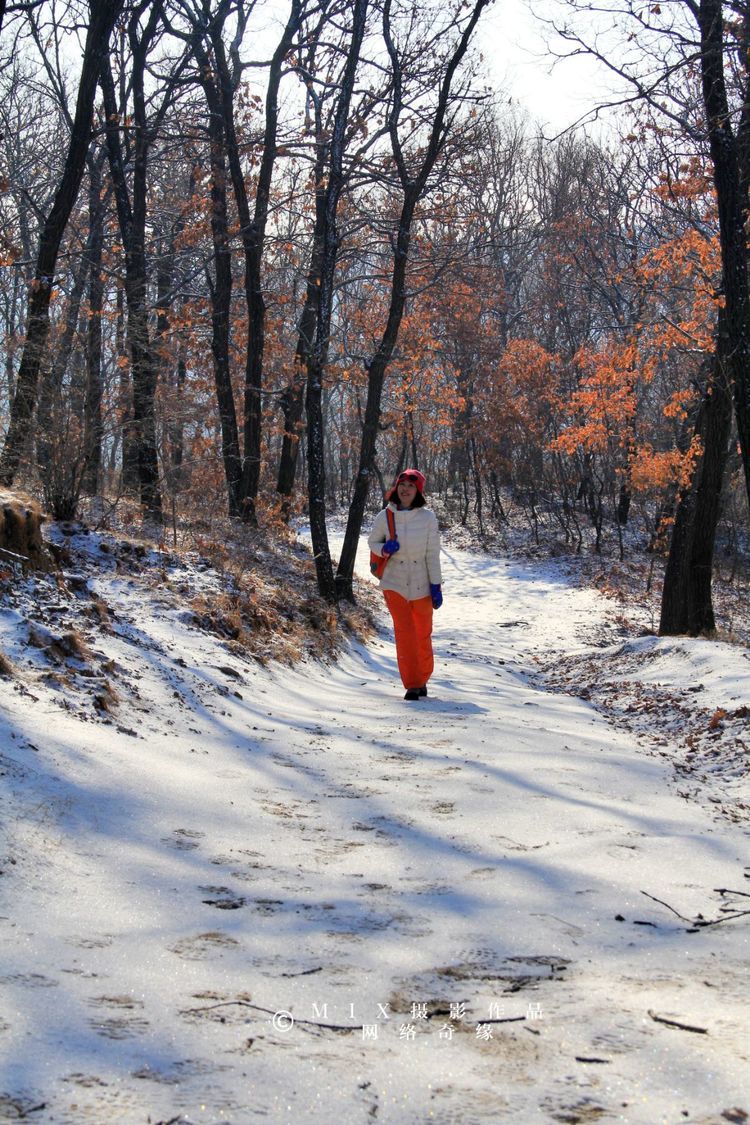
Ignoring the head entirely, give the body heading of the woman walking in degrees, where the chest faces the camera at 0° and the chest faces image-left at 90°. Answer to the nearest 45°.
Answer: approximately 0°

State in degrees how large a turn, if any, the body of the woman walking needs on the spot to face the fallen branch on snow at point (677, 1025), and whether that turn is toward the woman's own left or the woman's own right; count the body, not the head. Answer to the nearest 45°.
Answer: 0° — they already face it
